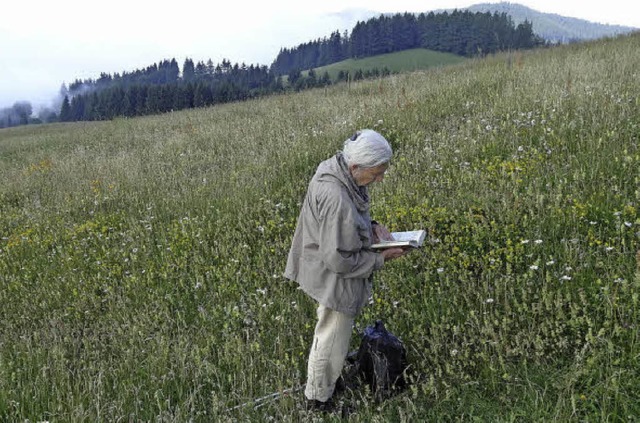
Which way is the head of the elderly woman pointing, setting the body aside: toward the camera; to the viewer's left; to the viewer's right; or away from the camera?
to the viewer's right

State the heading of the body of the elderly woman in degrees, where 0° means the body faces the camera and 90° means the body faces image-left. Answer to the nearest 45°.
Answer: approximately 270°
